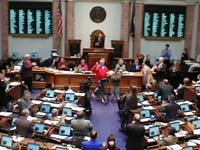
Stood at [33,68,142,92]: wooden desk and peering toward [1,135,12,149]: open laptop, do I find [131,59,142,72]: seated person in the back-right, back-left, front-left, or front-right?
back-left

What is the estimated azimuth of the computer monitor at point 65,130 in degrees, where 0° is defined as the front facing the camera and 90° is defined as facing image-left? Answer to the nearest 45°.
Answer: approximately 0°

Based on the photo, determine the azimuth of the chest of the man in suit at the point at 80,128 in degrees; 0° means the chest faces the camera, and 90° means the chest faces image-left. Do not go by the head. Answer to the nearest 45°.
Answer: approximately 180°

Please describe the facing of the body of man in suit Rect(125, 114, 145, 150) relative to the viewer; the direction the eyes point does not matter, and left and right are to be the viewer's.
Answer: facing away from the viewer

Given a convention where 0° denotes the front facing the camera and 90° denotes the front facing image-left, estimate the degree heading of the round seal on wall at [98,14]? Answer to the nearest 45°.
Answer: approximately 0°

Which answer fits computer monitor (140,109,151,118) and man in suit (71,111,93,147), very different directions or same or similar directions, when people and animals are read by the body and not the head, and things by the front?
very different directions
